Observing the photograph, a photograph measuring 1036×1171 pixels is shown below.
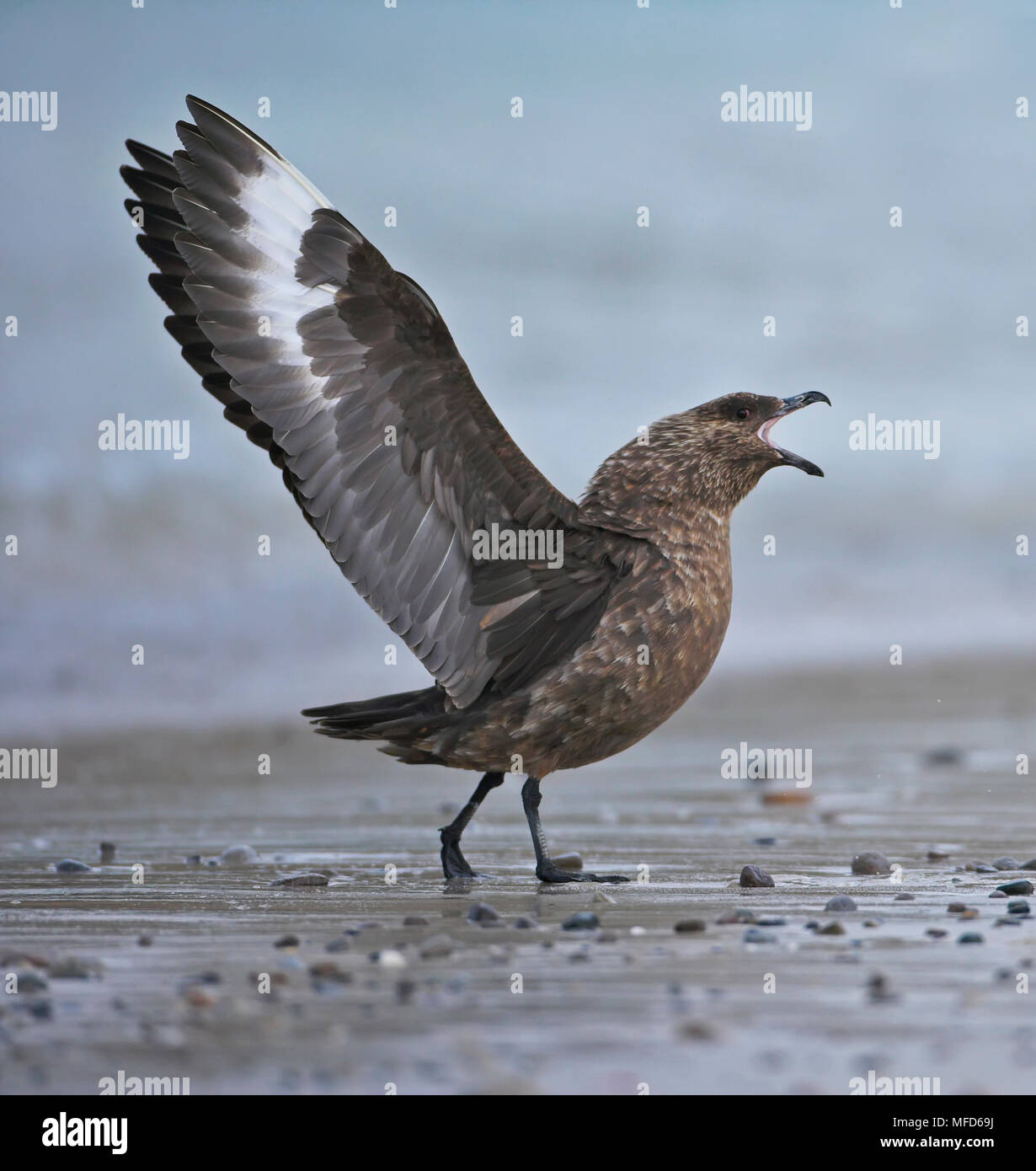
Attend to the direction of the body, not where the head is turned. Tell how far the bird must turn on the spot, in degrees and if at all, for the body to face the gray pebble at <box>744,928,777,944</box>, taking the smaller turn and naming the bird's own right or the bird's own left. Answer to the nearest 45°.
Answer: approximately 45° to the bird's own right

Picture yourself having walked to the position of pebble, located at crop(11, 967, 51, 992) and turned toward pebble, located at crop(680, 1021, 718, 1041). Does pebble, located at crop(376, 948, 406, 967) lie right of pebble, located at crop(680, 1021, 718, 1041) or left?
left

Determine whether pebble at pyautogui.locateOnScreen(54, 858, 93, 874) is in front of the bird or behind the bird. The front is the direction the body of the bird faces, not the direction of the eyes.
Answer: behind

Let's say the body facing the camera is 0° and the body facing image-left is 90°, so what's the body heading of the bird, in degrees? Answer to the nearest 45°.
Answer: approximately 270°

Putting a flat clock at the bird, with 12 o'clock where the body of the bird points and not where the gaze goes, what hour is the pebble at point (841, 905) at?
The pebble is roughly at 1 o'clock from the bird.

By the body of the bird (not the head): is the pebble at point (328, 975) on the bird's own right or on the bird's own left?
on the bird's own right

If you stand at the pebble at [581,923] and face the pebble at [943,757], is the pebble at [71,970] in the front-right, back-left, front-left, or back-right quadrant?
back-left

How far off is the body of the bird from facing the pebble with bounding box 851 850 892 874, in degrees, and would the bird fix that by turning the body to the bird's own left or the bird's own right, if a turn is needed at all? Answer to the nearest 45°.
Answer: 0° — it already faces it

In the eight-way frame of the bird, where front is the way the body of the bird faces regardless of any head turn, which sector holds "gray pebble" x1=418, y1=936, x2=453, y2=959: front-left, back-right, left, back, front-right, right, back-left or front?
right

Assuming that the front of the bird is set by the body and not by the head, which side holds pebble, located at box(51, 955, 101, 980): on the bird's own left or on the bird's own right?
on the bird's own right

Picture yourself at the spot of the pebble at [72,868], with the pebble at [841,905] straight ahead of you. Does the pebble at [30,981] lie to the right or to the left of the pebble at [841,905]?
right

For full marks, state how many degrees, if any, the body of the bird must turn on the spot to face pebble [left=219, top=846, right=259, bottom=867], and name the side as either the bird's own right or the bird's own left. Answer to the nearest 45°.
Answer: approximately 135° to the bird's own left

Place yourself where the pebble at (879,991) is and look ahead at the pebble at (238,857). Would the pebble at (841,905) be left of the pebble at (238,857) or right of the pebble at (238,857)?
right
